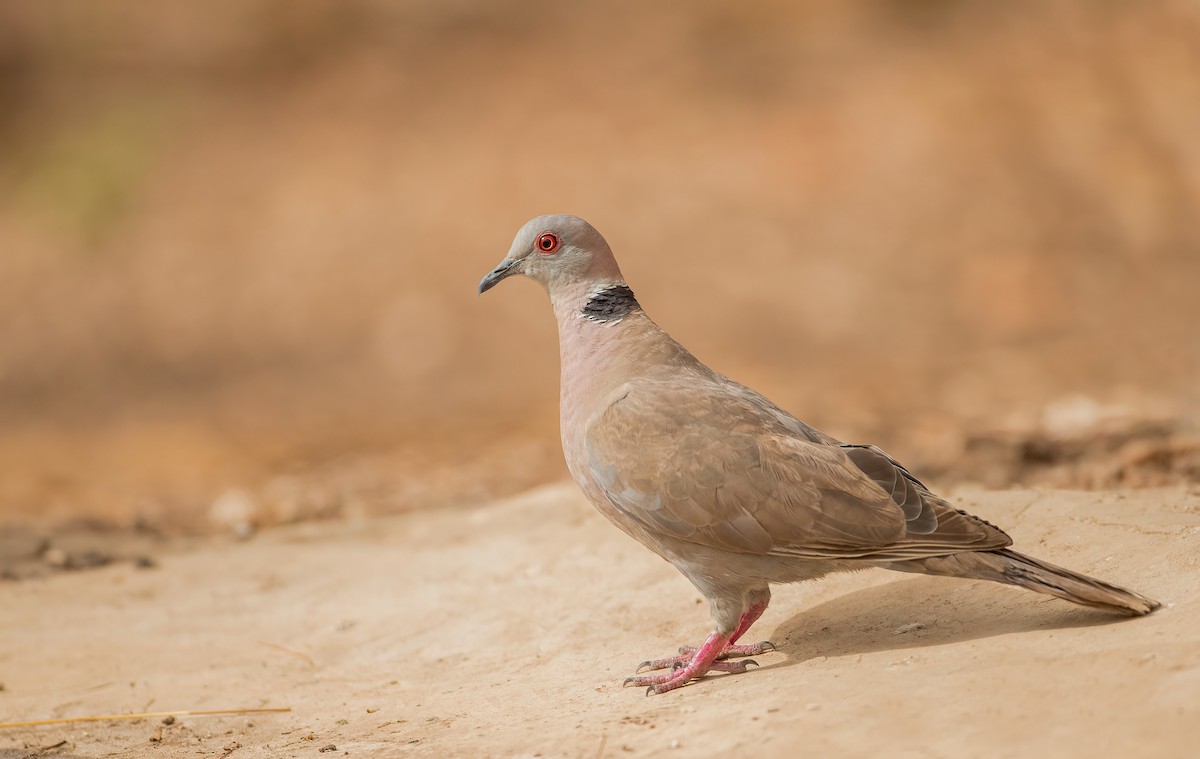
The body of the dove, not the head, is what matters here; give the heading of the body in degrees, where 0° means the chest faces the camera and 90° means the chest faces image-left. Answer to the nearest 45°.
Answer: approximately 90°
